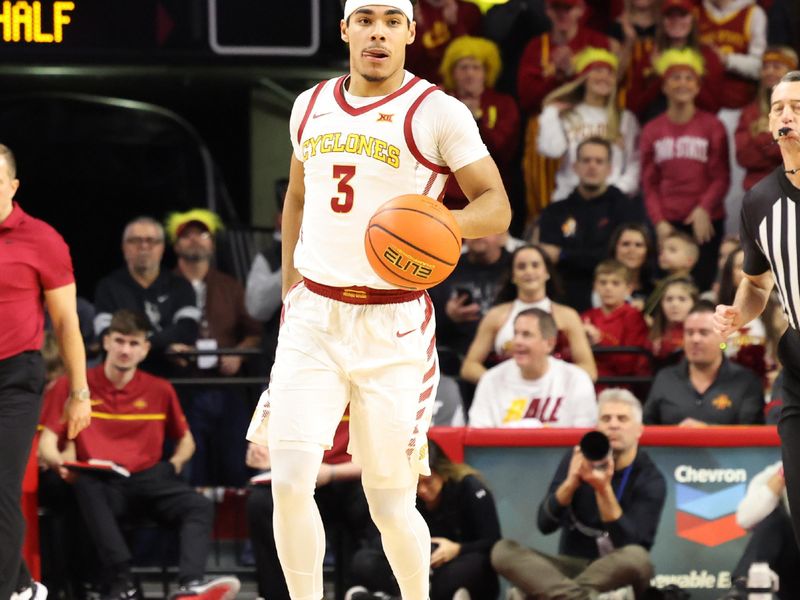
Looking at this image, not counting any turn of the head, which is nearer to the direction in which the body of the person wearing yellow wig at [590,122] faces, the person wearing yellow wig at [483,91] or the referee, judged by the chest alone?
the referee

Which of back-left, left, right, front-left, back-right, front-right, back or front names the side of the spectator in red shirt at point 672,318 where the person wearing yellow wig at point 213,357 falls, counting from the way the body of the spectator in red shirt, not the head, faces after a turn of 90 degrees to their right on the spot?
front

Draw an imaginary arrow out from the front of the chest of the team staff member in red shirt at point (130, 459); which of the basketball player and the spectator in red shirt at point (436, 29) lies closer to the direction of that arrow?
the basketball player

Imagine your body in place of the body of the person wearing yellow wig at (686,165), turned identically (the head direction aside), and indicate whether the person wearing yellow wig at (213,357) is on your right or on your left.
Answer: on your right

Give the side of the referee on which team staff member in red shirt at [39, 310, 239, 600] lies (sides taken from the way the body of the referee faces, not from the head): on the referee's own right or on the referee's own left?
on the referee's own right

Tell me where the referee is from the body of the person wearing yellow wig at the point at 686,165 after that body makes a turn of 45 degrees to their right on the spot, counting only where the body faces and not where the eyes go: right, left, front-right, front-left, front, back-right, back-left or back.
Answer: front-left

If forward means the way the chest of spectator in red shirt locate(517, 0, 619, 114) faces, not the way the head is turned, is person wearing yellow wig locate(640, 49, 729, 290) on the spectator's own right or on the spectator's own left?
on the spectator's own left

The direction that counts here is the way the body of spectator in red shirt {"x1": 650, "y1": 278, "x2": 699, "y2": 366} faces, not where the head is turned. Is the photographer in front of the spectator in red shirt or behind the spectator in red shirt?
in front

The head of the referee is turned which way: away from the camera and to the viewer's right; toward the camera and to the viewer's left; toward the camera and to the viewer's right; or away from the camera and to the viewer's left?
toward the camera and to the viewer's left
